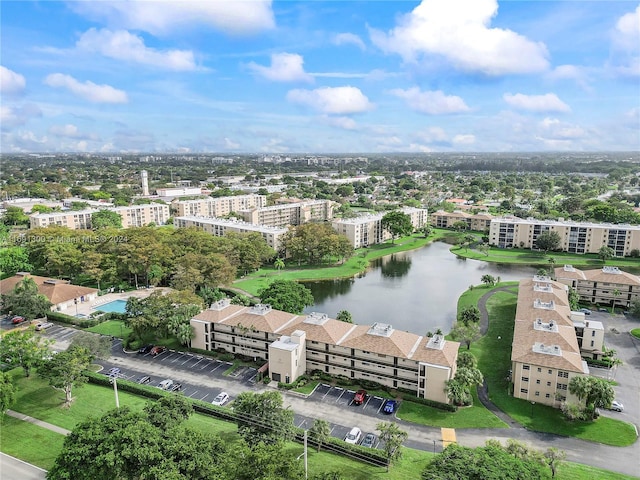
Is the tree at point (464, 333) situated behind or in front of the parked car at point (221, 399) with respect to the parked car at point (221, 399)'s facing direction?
behind

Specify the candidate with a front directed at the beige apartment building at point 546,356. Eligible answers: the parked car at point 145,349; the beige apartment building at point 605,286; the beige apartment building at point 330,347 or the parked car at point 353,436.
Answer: the beige apartment building at point 605,286

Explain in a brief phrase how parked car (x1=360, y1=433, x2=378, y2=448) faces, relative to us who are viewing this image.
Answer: facing the viewer and to the left of the viewer

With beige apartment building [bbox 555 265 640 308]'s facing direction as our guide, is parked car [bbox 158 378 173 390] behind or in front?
in front

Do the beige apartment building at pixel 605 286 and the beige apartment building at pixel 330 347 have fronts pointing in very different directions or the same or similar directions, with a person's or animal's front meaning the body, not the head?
same or similar directions

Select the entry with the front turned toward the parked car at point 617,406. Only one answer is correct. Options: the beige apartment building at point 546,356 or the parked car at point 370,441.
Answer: the beige apartment building

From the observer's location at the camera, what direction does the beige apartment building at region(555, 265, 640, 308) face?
facing the viewer
